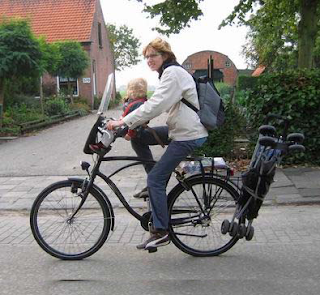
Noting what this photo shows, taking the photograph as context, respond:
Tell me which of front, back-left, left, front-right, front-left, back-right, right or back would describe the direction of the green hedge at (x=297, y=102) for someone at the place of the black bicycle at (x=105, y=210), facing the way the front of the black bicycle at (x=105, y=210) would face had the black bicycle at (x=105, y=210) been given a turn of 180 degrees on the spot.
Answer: front-left

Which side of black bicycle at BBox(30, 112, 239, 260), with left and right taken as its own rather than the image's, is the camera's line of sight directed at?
left

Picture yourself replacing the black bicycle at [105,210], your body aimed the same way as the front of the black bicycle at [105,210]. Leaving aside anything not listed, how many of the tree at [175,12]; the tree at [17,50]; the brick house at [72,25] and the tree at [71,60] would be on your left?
0

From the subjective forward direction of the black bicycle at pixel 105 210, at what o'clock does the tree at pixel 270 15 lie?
The tree is roughly at 4 o'clock from the black bicycle.

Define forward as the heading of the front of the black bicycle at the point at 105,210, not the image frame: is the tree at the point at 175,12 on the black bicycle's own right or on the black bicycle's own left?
on the black bicycle's own right

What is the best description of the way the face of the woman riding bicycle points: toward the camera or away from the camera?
toward the camera

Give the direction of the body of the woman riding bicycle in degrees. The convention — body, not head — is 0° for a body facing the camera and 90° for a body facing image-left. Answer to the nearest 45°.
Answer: approximately 90°

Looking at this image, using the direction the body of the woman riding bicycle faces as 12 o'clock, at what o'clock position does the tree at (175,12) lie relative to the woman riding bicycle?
The tree is roughly at 3 o'clock from the woman riding bicycle.

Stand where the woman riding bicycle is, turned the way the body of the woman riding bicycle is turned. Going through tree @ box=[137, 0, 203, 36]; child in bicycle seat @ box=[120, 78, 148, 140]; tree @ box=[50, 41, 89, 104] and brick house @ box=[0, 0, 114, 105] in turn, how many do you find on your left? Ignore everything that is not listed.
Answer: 0

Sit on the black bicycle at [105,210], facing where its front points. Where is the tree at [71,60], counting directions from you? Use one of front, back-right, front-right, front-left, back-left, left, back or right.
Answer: right

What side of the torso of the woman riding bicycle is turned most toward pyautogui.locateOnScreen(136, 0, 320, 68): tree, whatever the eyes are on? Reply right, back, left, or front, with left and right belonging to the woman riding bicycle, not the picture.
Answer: right
